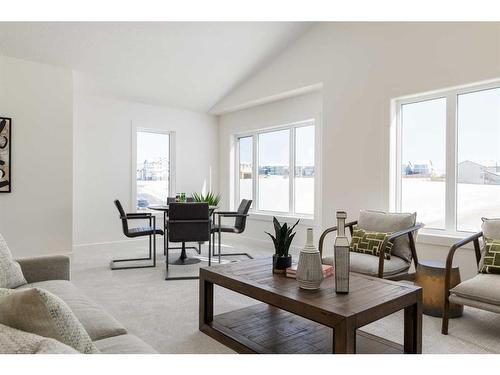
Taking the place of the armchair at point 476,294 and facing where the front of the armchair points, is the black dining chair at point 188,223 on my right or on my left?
on my right

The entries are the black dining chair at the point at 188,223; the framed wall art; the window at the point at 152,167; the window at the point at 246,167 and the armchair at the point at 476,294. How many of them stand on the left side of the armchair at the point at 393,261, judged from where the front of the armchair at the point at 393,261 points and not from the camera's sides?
1

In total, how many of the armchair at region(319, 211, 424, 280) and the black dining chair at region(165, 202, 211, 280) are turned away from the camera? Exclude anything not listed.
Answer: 1

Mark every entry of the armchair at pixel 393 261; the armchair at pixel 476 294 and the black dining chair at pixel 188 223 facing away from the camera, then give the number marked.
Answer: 1

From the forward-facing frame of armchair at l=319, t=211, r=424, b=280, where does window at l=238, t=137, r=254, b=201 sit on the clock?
The window is roughly at 3 o'clock from the armchair.

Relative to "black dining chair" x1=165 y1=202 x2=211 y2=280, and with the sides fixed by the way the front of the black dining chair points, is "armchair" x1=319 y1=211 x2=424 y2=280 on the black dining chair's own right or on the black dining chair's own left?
on the black dining chair's own right

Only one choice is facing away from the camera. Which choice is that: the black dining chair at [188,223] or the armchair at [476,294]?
the black dining chair

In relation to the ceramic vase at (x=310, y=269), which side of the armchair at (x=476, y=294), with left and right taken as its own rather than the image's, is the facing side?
front

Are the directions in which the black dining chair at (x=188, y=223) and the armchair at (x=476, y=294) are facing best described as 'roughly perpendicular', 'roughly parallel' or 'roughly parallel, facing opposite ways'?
roughly perpendicular

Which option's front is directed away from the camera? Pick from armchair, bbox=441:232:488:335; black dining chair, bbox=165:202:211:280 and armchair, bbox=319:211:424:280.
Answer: the black dining chair

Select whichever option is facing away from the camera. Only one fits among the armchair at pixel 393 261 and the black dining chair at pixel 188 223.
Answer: the black dining chair

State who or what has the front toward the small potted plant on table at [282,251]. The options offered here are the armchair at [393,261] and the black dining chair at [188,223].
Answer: the armchair

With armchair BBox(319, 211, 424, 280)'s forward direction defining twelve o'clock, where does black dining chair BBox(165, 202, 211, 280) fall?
The black dining chair is roughly at 2 o'clock from the armchair.

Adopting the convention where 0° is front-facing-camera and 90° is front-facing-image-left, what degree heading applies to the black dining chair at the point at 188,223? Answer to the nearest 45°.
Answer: approximately 180°

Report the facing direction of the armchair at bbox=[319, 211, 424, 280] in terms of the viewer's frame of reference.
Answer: facing the viewer and to the left of the viewer

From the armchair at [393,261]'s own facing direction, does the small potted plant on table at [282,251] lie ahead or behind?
ahead

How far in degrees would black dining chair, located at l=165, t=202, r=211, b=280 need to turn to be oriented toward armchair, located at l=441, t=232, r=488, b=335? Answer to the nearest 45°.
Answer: approximately 135° to its right
